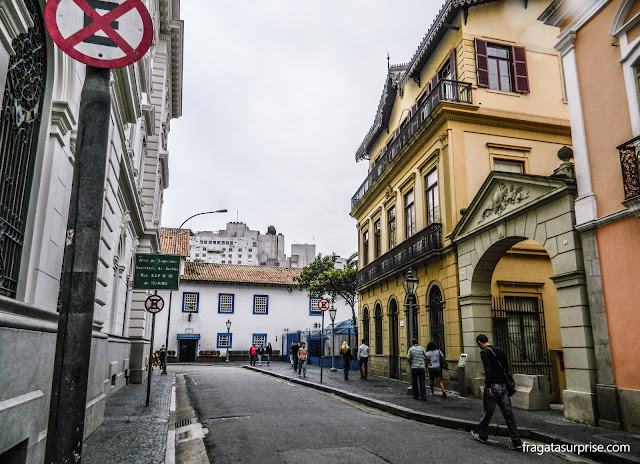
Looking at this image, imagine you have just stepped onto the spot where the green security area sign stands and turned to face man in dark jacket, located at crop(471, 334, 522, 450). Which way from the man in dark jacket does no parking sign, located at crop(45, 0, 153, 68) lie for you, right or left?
right

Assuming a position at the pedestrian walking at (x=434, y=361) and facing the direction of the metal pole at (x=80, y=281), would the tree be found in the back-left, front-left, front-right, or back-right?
back-right

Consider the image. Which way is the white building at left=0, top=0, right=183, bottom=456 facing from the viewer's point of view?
to the viewer's right

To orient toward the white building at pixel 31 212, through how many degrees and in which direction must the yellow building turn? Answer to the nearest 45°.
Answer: approximately 45° to its left

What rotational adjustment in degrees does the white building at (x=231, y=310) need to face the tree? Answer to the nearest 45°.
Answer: approximately 45° to its left

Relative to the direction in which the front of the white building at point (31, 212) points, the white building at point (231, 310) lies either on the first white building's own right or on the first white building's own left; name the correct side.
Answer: on the first white building's own left

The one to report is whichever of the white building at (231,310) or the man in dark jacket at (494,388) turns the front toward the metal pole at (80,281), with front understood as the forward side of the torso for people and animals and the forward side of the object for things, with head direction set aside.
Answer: the white building
